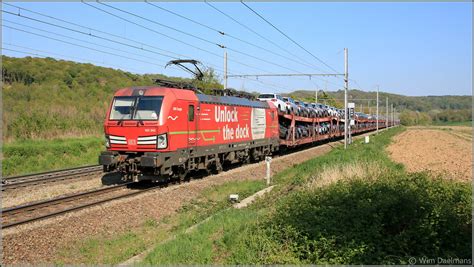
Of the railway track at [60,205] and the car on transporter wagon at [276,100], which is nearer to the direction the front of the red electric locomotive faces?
the railway track

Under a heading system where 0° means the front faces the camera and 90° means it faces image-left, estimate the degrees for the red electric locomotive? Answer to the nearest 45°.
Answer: approximately 45°

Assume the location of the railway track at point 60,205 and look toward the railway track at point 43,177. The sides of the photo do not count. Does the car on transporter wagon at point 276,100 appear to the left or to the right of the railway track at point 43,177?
right

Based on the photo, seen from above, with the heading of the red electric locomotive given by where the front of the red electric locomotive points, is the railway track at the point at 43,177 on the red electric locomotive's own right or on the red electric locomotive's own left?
on the red electric locomotive's own right

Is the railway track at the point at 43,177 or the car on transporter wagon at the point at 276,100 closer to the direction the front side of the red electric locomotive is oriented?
the railway track

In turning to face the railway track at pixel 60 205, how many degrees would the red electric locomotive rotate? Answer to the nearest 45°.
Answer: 0° — it already faces it

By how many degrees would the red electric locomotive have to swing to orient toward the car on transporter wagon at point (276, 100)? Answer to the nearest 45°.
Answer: approximately 180°

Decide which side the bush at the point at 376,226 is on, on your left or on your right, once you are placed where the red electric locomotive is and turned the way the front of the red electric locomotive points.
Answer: on your left
